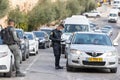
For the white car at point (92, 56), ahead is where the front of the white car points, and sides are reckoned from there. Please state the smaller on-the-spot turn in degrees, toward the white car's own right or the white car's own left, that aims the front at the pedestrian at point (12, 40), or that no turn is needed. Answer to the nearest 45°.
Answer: approximately 45° to the white car's own right

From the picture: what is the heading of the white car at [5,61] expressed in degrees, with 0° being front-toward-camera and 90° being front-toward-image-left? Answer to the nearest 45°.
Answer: approximately 45°

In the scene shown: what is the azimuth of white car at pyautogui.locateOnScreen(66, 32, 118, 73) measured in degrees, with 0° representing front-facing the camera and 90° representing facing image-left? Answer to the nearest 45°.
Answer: approximately 0°
